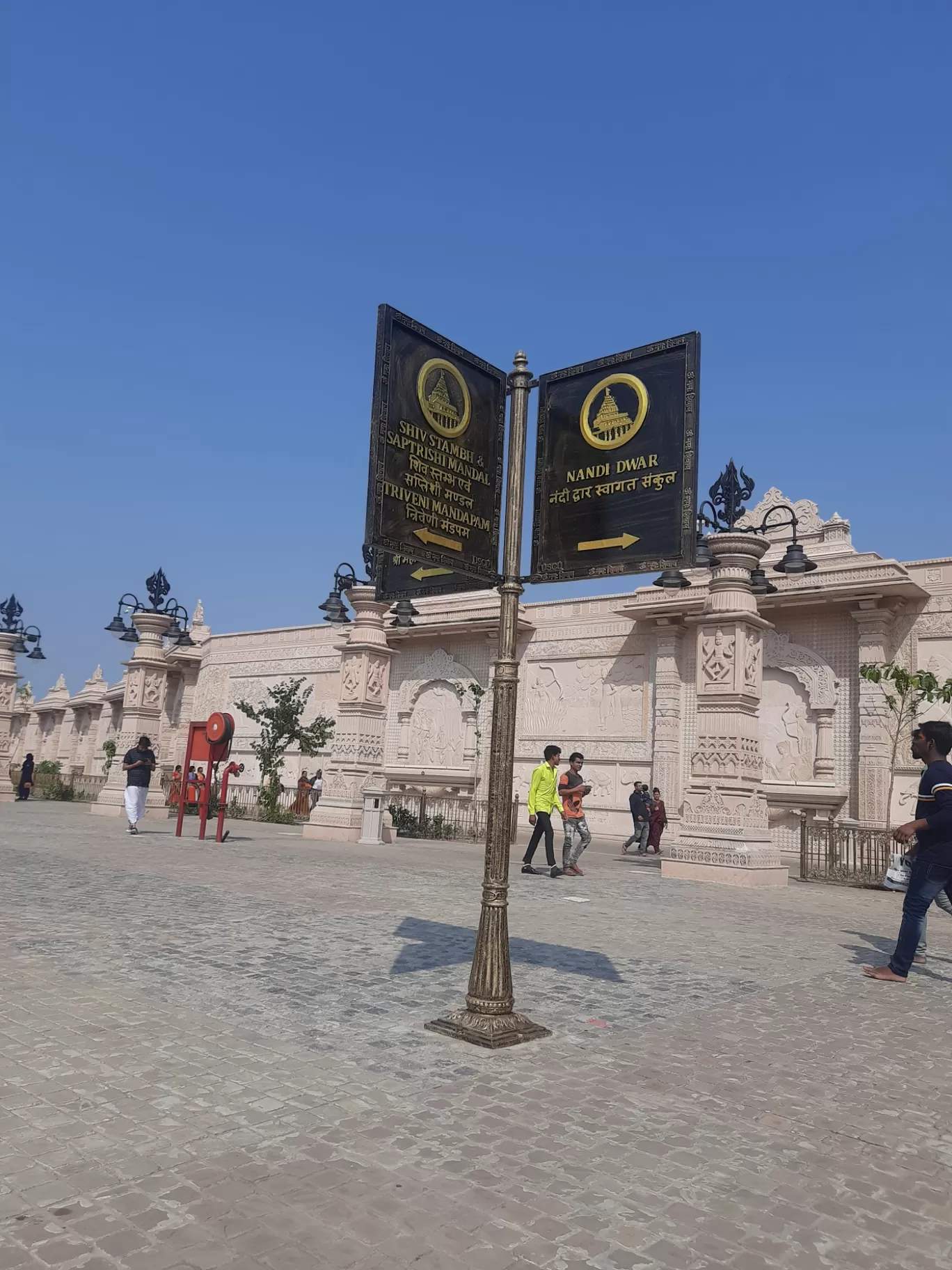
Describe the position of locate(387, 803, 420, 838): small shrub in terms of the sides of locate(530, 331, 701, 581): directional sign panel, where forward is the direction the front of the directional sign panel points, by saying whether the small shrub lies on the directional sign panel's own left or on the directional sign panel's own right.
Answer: on the directional sign panel's own right

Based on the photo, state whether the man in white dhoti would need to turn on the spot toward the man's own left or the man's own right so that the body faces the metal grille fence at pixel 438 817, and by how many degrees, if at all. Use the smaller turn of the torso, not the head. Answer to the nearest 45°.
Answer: approximately 135° to the man's own left

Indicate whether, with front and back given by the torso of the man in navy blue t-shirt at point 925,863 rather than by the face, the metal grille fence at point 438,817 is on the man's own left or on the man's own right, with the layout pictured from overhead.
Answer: on the man's own right

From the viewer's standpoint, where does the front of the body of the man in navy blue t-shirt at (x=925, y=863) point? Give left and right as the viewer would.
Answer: facing to the left of the viewer

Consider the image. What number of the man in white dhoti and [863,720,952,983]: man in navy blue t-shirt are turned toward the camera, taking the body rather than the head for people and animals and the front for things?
1
